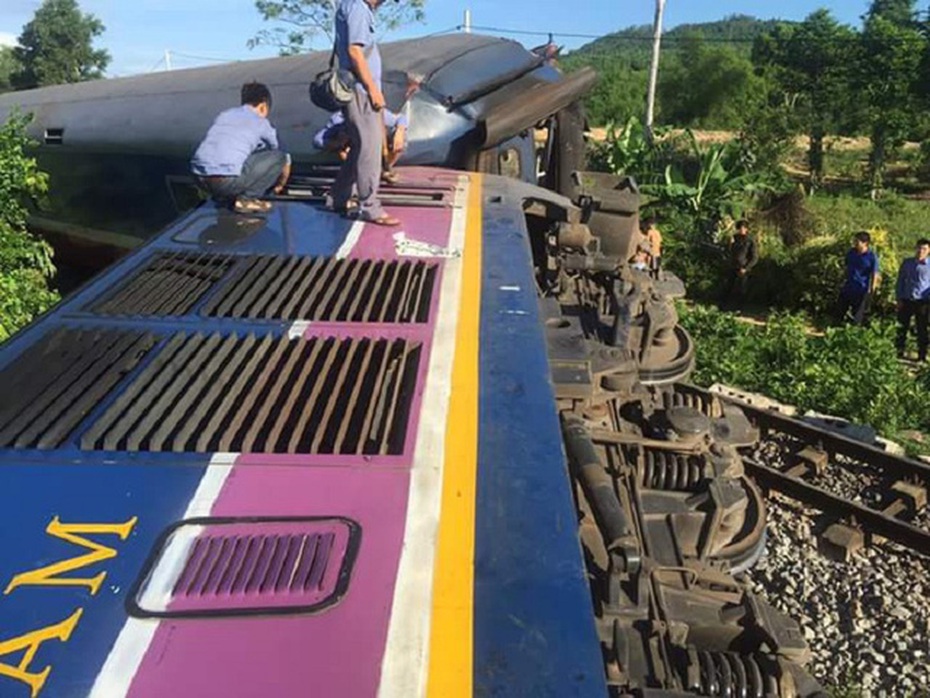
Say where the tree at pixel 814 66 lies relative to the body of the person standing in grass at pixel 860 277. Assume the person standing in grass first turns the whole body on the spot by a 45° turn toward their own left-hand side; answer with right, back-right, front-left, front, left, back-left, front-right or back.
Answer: back

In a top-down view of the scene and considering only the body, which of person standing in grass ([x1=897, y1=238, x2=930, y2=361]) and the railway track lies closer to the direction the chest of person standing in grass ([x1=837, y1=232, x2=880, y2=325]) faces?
the railway track

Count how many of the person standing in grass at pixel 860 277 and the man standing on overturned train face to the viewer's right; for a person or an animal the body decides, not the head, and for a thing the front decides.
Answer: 1

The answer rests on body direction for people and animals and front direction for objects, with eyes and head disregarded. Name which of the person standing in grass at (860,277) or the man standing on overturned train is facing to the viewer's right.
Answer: the man standing on overturned train

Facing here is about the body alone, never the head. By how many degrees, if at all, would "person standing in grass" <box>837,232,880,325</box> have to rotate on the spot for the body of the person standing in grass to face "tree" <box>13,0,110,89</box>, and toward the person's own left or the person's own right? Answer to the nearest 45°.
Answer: approximately 90° to the person's own right

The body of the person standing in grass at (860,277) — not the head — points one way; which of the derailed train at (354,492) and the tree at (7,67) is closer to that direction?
the derailed train

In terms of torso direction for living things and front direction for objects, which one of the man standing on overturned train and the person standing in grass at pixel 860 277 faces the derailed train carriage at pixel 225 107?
the person standing in grass

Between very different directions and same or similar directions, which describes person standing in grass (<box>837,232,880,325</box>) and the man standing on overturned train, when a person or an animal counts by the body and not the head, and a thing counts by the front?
very different directions

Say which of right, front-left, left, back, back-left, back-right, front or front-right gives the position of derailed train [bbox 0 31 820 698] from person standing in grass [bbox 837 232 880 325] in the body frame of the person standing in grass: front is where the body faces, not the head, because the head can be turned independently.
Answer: front-left

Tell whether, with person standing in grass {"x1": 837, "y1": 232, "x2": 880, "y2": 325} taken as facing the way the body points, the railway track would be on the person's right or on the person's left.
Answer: on the person's left

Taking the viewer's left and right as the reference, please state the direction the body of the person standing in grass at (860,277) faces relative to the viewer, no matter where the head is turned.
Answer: facing the viewer and to the left of the viewer

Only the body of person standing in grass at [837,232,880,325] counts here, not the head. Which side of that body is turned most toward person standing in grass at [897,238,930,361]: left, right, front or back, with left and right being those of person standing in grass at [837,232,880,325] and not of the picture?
left

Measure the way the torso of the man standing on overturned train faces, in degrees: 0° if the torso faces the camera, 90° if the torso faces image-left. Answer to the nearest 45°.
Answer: approximately 270°

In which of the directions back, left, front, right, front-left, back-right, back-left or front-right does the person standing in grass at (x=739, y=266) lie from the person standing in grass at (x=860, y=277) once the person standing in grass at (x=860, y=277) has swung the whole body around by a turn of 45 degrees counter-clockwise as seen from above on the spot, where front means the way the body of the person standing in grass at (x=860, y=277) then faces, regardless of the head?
back-right
